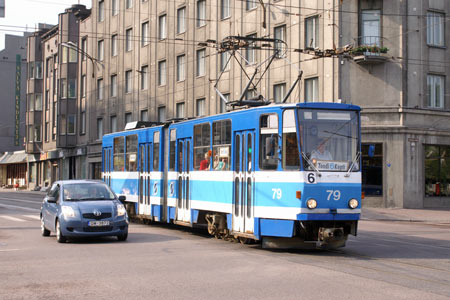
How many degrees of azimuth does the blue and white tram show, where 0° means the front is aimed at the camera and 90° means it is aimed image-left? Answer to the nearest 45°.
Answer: approximately 315°

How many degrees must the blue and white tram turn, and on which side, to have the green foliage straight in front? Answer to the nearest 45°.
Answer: approximately 135° to its left

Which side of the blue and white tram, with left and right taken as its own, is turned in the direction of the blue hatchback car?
right

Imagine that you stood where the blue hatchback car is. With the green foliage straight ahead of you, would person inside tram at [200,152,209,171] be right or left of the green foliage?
right
